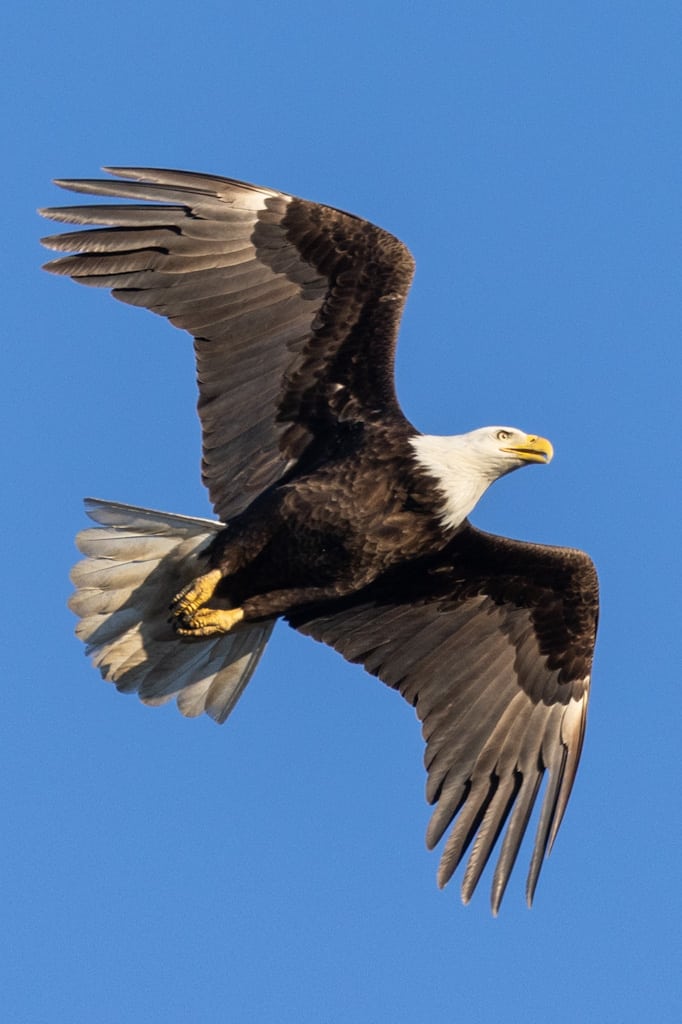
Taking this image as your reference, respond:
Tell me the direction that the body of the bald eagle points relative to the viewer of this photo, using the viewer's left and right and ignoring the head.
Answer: facing to the right of the viewer
